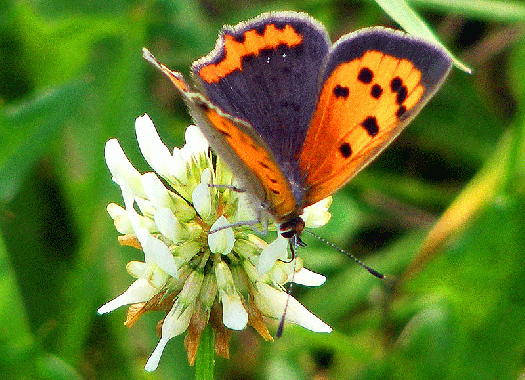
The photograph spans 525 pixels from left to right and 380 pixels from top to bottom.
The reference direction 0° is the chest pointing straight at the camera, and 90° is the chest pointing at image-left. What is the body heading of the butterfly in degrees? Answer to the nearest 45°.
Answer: approximately 0°

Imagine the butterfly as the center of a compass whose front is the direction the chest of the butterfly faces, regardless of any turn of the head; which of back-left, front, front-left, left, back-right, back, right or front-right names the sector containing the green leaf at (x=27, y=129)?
back-right
